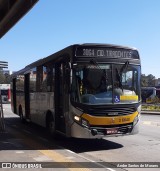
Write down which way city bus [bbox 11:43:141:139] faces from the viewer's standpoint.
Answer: facing the viewer and to the right of the viewer
